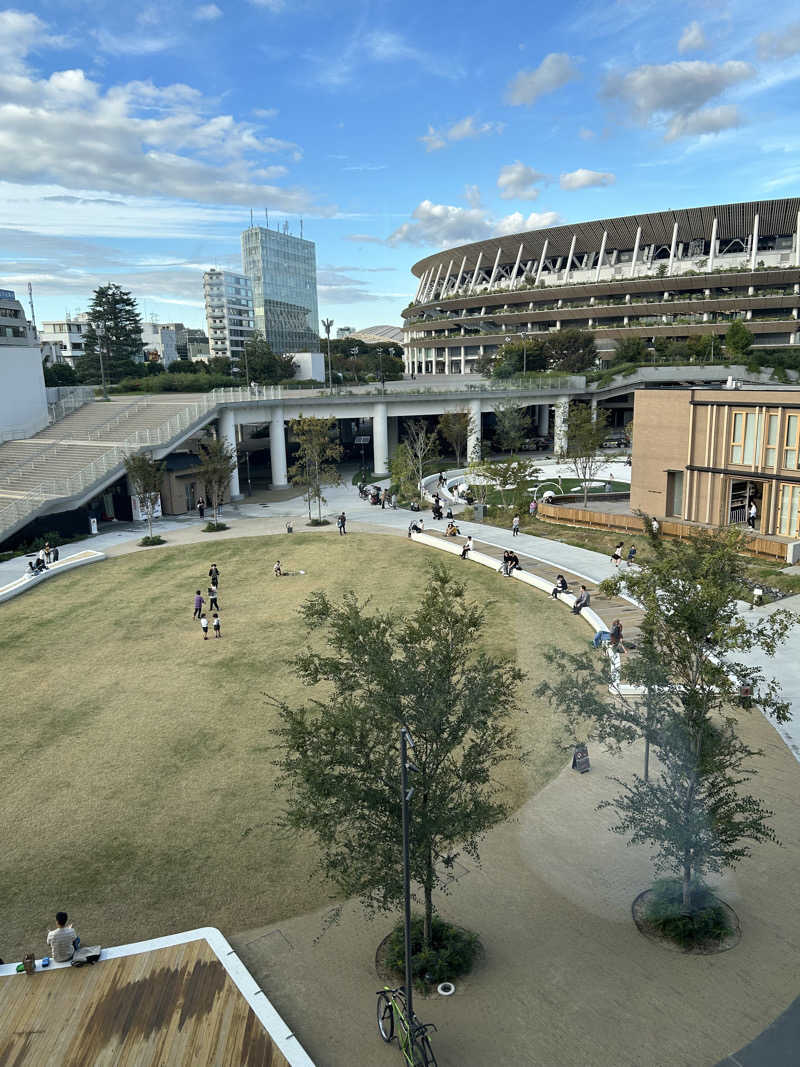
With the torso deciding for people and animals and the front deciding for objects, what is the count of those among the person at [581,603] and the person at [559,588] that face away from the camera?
0

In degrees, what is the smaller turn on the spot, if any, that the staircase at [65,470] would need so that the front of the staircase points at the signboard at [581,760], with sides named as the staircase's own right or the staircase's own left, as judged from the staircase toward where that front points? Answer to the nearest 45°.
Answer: approximately 45° to the staircase's own left

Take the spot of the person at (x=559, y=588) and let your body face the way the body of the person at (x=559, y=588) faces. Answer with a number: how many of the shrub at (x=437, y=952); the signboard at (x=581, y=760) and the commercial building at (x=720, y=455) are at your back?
1

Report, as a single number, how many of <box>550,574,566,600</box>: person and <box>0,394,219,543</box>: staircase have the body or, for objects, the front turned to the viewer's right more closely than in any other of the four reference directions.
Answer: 0

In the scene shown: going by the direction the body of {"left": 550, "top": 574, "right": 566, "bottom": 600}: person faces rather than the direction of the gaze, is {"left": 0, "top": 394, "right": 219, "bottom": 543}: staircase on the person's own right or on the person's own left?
on the person's own right

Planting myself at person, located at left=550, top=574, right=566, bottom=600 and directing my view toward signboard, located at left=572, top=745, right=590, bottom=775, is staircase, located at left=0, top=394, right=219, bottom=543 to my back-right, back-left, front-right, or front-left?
back-right

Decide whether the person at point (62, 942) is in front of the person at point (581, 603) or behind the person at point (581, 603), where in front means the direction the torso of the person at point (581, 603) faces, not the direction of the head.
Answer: in front

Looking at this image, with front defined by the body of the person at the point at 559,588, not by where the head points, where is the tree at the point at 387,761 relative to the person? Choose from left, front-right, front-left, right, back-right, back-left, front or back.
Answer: front-left

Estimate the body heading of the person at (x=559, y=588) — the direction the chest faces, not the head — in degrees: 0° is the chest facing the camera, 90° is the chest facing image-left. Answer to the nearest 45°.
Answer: approximately 45°

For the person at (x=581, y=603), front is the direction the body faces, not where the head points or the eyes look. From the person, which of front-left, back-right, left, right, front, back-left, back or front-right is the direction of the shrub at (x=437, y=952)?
front-left

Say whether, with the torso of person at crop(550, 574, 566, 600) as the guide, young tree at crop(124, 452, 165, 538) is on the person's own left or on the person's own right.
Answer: on the person's own right
